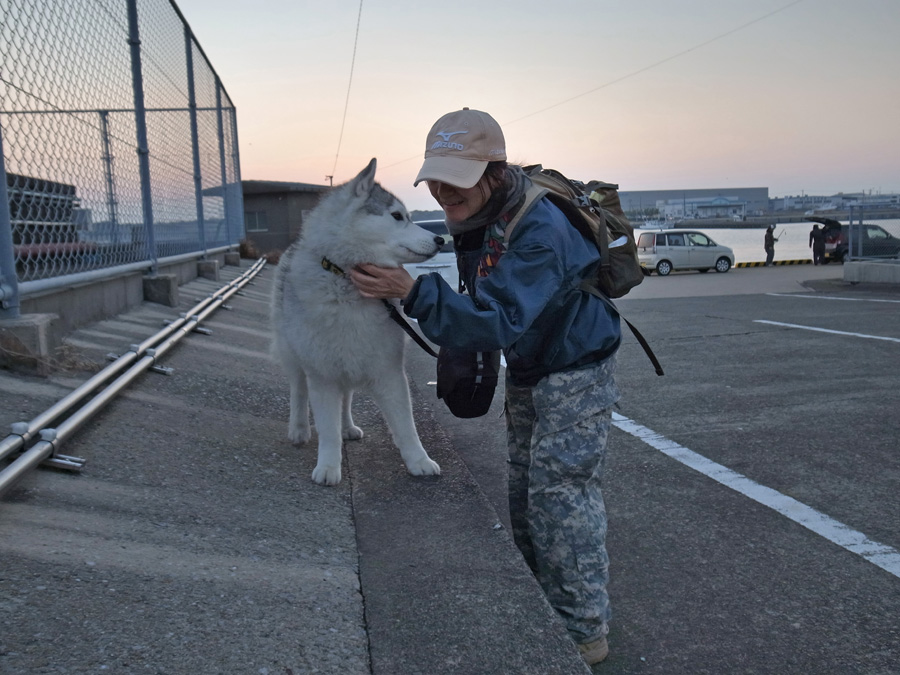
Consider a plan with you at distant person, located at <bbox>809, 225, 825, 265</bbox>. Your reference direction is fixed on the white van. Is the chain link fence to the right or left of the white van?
left

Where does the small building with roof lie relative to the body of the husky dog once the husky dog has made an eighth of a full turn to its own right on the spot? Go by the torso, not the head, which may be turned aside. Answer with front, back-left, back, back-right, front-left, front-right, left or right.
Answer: back

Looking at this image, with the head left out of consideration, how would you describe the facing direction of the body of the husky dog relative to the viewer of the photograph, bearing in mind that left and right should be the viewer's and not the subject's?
facing the viewer and to the right of the viewer

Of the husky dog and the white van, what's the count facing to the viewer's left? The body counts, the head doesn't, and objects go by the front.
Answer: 0

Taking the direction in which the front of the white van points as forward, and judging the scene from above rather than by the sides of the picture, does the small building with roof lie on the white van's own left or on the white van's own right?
on the white van's own left

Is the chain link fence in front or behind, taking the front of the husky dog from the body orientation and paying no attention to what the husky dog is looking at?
behind

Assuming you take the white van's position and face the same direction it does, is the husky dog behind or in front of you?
behind

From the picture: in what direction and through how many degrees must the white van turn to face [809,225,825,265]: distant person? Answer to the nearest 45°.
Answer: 0° — it already faces them

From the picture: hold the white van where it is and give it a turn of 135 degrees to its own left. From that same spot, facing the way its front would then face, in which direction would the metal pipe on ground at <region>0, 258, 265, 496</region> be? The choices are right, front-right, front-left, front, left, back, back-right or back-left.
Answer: left

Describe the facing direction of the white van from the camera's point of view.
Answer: facing away from the viewer and to the right of the viewer

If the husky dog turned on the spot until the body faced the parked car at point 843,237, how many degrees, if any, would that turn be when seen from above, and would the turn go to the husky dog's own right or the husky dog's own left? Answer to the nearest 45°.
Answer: approximately 90° to the husky dog's own left
